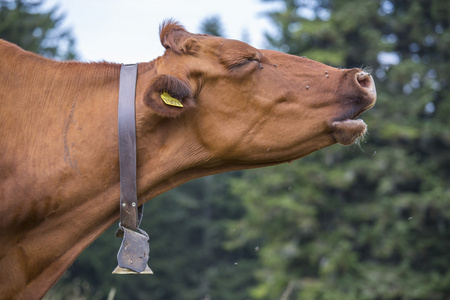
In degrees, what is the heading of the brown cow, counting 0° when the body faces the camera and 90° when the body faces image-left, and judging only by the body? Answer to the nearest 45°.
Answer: approximately 270°
